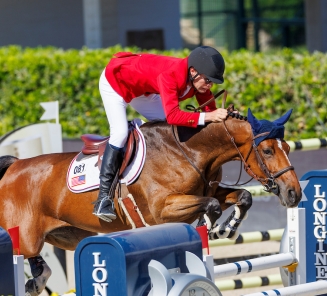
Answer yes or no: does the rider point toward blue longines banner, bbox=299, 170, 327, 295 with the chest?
yes

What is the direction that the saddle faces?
to the viewer's right

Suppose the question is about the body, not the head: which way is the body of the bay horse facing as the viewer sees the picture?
to the viewer's right

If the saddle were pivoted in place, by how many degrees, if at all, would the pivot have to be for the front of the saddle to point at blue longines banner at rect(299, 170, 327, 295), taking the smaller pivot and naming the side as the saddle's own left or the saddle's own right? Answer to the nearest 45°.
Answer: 0° — it already faces it

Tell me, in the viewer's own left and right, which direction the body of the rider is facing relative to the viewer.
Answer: facing to the right of the viewer

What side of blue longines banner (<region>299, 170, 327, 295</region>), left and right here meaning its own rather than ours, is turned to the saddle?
right

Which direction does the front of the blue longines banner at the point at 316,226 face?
toward the camera

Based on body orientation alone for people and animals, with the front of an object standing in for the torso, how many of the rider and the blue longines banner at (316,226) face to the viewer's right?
1

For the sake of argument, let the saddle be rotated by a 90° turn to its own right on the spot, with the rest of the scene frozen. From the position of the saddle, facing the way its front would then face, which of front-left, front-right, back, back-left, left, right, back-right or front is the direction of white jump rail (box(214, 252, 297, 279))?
front-left

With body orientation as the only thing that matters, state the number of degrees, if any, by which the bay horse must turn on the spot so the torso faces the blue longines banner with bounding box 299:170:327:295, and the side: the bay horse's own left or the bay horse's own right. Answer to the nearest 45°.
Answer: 0° — it already faces it

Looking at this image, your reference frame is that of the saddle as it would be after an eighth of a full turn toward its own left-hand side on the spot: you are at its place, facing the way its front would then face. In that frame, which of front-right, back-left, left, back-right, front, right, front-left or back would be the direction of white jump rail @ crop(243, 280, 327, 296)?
right

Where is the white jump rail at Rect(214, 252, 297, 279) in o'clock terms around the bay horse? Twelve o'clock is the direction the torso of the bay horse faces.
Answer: The white jump rail is roughly at 1 o'clock from the bay horse.

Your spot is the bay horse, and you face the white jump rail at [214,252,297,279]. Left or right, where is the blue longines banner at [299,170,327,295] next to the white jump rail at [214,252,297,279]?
left

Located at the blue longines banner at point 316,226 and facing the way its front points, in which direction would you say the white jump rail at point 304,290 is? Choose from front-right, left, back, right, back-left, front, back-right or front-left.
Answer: front

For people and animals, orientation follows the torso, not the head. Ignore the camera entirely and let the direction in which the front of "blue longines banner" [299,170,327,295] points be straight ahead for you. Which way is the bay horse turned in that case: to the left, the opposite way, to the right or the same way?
to the left

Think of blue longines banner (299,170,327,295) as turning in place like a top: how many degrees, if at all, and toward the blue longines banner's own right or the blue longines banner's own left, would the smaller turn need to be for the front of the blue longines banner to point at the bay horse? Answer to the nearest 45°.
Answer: approximately 90° to the blue longines banner's own right
